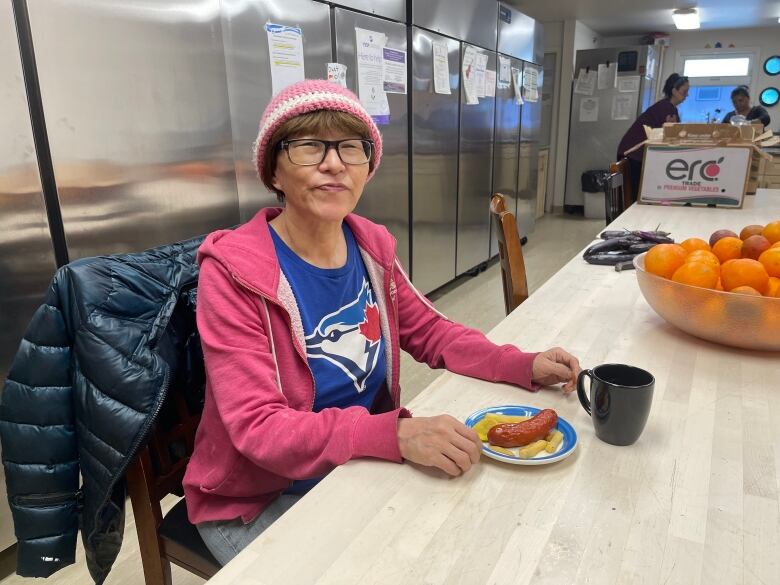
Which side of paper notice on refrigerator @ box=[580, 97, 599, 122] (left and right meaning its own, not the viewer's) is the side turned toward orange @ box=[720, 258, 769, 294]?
front

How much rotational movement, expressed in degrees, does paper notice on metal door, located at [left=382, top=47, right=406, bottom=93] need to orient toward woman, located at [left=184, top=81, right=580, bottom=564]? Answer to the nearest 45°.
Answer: approximately 45° to its right

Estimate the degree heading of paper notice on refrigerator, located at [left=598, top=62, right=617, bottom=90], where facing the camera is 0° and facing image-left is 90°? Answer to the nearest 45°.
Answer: approximately 0°

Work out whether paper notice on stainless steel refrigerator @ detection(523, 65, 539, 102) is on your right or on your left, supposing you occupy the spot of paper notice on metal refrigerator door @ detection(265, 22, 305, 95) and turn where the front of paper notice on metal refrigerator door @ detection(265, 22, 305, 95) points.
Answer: on your left

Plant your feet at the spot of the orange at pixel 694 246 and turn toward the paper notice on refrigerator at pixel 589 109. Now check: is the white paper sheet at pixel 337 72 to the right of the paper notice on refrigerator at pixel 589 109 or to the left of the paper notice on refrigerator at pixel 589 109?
left

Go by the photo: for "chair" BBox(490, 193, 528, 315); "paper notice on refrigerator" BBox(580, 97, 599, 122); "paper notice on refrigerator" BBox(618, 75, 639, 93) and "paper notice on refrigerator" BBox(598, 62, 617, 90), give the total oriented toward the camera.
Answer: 3

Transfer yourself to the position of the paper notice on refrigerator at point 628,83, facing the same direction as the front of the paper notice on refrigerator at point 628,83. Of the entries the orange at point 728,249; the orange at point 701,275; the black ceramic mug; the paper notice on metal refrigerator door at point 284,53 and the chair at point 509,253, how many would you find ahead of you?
5

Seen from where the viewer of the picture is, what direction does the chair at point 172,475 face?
facing the viewer and to the right of the viewer

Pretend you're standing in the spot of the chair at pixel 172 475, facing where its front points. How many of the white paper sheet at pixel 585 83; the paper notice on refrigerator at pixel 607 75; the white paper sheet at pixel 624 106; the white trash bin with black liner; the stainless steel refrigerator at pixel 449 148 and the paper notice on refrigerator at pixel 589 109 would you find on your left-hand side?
6

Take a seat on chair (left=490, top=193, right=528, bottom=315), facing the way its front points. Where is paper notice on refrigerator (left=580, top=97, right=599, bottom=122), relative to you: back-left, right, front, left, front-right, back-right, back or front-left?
left

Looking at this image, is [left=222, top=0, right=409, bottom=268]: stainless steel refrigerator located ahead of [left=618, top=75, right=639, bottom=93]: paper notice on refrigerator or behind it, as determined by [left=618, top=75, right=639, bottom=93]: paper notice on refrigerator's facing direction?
ahead

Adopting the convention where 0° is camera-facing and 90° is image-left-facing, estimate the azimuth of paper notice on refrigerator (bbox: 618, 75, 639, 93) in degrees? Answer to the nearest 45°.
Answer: approximately 0°
